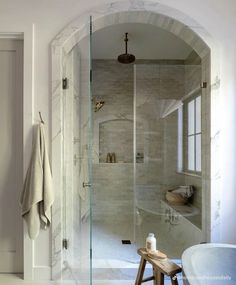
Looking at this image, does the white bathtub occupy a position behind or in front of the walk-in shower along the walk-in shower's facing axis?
in front

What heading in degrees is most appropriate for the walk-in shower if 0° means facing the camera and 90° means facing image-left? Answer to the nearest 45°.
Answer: approximately 0°
